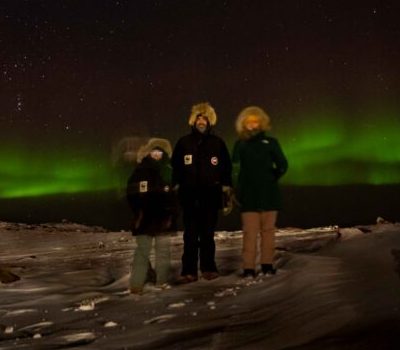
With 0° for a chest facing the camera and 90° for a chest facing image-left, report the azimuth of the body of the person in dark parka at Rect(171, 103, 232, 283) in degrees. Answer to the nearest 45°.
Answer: approximately 0°

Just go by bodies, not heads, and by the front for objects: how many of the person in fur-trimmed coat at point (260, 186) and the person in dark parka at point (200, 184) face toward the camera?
2

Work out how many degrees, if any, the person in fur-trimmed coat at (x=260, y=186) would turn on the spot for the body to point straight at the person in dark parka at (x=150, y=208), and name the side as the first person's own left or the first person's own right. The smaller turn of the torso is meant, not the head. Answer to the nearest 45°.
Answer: approximately 90° to the first person's own right

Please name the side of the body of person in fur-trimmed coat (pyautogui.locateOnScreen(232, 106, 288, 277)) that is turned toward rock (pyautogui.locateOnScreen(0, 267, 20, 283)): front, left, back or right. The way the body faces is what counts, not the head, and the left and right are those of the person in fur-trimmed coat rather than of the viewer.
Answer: right

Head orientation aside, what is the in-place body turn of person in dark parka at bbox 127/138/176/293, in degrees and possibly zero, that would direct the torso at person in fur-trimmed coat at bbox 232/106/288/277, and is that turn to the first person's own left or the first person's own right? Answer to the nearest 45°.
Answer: approximately 45° to the first person's own left
